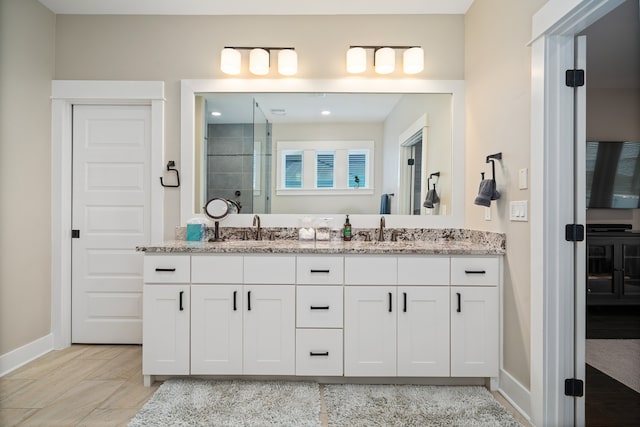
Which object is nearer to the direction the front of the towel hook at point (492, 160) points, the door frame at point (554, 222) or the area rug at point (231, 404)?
the area rug

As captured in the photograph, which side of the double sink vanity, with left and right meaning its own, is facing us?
front

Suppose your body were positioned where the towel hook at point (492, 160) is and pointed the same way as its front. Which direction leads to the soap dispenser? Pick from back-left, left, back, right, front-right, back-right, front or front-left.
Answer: front

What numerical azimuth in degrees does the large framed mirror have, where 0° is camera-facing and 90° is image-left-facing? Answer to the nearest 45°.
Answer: approximately 0°

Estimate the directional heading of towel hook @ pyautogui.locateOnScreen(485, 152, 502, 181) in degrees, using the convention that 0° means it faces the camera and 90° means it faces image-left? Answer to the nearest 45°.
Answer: approximately 90°

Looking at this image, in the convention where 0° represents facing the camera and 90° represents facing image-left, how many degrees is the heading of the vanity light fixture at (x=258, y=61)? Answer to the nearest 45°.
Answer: approximately 0°

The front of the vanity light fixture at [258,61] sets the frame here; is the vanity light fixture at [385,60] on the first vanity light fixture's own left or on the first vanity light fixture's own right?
on the first vanity light fixture's own left

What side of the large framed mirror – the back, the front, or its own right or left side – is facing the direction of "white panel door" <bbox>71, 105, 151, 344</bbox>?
right

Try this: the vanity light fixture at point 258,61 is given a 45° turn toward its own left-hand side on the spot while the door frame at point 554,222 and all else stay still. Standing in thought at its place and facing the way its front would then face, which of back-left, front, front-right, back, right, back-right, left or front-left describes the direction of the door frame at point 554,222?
front

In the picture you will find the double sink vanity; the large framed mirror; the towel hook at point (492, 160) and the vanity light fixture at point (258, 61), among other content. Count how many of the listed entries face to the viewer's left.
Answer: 1

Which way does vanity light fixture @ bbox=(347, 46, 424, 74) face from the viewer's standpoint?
toward the camera

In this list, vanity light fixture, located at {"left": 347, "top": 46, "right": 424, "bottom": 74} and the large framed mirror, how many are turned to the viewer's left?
0

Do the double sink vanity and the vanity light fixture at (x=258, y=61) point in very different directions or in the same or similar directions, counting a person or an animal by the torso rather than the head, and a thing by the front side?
same or similar directions
